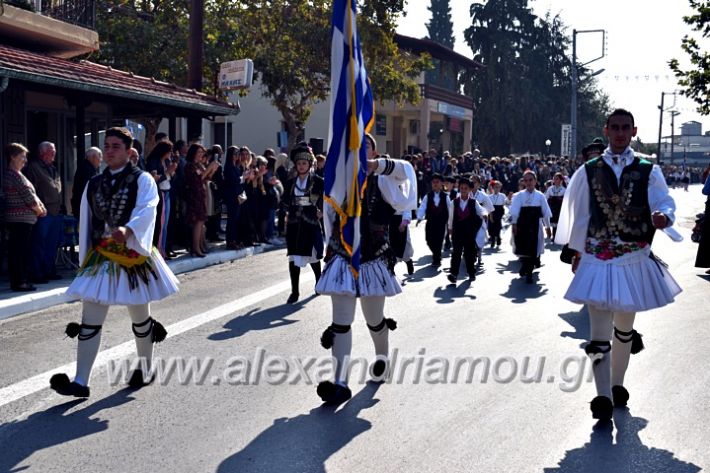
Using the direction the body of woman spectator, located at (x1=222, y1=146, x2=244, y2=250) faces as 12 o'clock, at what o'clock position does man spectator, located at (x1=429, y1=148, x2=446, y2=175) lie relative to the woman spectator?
The man spectator is roughly at 10 o'clock from the woman spectator.

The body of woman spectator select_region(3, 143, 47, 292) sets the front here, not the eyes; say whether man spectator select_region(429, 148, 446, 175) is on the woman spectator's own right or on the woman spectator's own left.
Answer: on the woman spectator's own left

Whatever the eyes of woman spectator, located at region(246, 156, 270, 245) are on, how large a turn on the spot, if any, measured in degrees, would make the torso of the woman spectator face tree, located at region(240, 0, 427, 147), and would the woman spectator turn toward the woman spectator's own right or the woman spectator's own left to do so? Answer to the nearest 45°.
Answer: approximately 135° to the woman spectator's own left

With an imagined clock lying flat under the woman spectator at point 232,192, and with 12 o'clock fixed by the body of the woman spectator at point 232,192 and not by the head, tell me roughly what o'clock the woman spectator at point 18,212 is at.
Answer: the woman spectator at point 18,212 is roughly at 4 o'clock from the woman spectator at point 232,192.

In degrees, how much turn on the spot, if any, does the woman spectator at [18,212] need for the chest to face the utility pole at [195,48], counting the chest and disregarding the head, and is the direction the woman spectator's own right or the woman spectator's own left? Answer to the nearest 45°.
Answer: approximately 45° to the woman spectator's own left

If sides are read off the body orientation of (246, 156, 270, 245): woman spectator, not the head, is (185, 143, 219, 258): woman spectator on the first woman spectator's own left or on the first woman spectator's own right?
on the first woman spectator's own right

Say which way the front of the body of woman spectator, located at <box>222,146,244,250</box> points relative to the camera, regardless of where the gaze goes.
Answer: to the viewer's right

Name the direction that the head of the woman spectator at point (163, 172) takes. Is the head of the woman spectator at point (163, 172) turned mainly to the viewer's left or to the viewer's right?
to the viewer's right

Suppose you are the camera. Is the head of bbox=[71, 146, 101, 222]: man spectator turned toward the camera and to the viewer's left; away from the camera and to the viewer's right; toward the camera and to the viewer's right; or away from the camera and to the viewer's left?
toward the camera and to the viewer's right

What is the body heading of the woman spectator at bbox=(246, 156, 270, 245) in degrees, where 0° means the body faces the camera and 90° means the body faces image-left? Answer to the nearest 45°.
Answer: approximately 315°

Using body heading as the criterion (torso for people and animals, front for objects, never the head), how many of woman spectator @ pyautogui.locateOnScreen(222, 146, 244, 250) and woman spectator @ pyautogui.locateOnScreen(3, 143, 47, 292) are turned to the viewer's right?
2

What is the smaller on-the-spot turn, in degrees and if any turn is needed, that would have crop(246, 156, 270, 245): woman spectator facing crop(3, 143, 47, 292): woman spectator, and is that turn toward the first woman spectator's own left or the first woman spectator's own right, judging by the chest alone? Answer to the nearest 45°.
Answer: approximately 90° to the first woman spectator's own right

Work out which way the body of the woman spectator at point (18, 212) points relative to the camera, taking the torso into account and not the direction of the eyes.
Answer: to the viewer's right

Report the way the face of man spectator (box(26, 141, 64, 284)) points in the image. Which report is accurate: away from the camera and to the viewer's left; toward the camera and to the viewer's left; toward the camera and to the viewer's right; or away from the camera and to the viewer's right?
toward the camera and to the viewer's right
